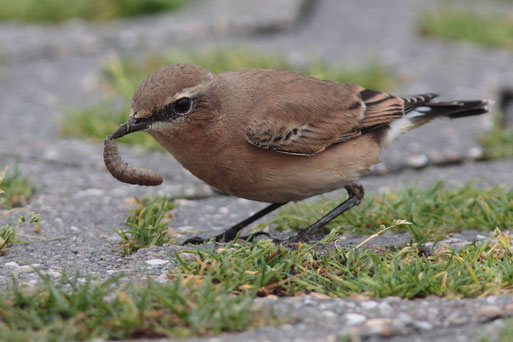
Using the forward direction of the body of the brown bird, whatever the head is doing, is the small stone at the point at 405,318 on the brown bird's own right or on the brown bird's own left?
on the brown bird's own left

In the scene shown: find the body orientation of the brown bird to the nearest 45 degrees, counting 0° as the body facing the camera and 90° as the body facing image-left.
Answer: approximately 90°

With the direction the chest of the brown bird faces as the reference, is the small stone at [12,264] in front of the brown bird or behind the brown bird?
in front

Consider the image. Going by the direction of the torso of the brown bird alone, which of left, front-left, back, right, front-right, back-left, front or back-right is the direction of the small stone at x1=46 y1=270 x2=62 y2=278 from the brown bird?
front-left

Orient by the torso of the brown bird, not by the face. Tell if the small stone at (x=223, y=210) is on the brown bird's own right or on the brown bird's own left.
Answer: on the brown bird's own right

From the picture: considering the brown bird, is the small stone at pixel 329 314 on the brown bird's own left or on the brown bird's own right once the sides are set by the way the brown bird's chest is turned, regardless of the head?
on the brown bird's own left

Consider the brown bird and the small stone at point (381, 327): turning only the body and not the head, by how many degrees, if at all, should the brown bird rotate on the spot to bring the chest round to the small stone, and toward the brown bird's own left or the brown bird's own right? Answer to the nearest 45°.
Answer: approximately 90° to the brown bird's own left

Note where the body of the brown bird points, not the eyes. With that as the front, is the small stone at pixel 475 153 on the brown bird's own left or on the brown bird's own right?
on the brown bird's own right

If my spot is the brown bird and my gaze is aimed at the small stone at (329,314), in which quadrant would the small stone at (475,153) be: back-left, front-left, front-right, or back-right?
back-left

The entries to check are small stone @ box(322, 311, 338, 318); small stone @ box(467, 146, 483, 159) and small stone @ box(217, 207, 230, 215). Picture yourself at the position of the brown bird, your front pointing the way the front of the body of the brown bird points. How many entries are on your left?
1

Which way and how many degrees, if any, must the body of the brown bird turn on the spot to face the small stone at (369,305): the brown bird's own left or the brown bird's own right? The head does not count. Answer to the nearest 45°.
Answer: approximately 135° to the brown bird's own left

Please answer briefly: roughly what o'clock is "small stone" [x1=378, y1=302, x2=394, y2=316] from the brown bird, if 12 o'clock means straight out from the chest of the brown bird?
The small stone is roughly at 8 o'clock from the brown bird.
